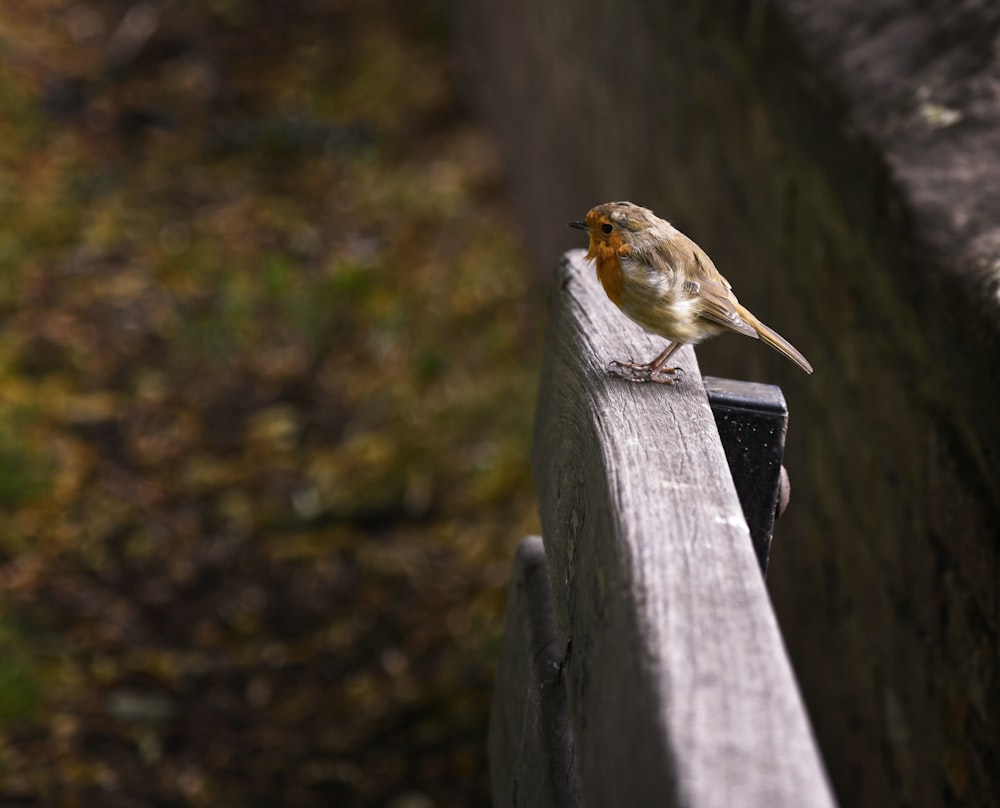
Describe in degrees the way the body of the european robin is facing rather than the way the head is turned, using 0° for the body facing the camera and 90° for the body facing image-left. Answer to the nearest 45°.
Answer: approximately 90°
